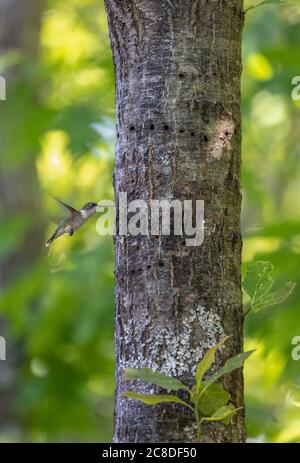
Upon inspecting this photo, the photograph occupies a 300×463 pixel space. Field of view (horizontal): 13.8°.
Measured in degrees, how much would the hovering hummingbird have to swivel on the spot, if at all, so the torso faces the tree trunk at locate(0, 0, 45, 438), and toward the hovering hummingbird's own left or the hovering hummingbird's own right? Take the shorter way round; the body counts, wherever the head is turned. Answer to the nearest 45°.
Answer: approximately 90° to the hovering hummingbird's own left

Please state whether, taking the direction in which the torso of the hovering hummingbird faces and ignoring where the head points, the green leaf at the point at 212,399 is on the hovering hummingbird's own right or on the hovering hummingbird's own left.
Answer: on the hovering hummingbird's own right

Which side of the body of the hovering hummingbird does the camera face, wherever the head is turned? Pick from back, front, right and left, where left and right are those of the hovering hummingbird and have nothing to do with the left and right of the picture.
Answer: right

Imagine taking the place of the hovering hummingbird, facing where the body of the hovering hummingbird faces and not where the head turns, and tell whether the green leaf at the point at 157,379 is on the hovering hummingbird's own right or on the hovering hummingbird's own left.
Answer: on the hovering hummingbird's own right
